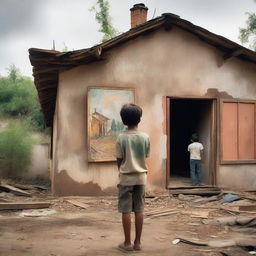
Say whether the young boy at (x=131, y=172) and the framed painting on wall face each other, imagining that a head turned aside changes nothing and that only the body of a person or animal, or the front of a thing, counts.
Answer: yes

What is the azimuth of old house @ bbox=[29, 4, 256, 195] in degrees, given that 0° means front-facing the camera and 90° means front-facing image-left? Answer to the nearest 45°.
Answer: approximately 0°

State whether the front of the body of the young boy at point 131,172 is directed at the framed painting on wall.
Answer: yes

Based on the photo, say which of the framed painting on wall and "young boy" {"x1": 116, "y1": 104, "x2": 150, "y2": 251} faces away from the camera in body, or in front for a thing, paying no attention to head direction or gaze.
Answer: the young boy

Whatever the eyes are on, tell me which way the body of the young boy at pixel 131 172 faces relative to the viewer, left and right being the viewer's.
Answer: facing away from the viewer

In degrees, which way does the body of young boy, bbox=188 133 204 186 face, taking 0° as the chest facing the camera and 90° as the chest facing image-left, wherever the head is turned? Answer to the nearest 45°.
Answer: approximately 180°

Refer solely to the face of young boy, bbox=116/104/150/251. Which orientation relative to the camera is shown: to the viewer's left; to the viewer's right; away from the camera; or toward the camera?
away from the camera
